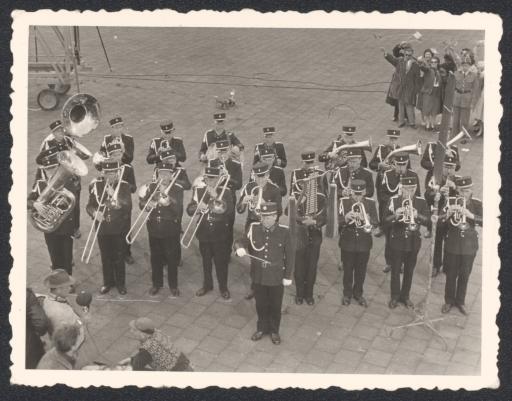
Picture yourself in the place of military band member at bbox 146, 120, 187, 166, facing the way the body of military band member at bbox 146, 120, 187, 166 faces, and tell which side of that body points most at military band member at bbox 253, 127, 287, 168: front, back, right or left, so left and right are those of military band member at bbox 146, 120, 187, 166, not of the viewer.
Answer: left

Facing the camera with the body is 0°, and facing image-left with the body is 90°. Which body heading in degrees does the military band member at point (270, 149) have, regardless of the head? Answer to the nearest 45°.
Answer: approximately 0°

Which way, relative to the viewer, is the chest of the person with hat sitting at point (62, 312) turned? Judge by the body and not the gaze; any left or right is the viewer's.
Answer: facing to the right of the viewer
